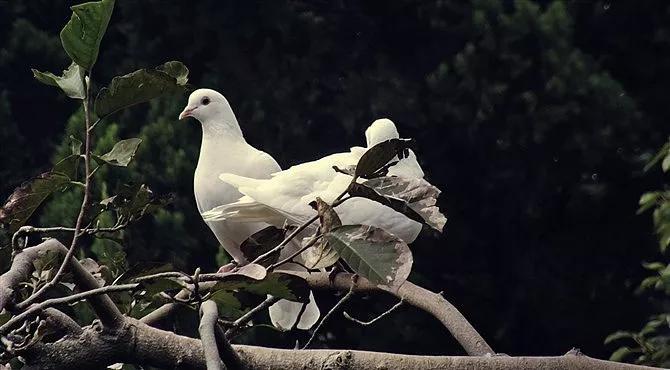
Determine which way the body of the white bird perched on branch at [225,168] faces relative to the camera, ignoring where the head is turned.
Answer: to the viewer's left

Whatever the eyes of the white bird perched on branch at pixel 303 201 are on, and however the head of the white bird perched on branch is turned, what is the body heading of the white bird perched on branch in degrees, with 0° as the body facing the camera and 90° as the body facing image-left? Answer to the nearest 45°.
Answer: approximately 270°

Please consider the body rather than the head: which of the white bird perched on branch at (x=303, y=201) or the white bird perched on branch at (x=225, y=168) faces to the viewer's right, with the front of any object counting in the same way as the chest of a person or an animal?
the white bird perched on branch at (x=303, y=201)

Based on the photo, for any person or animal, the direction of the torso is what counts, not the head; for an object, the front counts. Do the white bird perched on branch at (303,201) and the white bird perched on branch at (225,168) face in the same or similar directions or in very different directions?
very different directions

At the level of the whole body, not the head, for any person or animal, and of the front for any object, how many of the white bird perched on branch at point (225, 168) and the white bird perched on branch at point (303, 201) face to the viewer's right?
1
